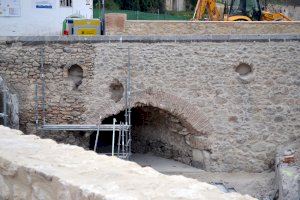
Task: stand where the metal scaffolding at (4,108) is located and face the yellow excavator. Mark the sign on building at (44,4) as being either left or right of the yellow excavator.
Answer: left

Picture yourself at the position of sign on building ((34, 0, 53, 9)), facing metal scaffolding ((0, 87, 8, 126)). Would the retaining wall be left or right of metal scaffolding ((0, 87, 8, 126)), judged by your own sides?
left

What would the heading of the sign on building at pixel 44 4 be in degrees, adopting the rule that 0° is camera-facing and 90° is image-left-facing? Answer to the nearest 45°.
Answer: approximately 0°

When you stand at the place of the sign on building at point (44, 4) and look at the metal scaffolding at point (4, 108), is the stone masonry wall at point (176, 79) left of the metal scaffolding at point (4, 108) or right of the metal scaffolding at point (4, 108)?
left

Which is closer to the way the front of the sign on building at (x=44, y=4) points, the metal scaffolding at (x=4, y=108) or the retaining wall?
the metal scaffolding

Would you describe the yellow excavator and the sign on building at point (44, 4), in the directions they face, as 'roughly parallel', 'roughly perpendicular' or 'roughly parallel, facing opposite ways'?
roughly perpendicular

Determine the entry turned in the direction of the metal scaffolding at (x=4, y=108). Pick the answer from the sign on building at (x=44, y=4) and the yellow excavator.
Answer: the sign on building

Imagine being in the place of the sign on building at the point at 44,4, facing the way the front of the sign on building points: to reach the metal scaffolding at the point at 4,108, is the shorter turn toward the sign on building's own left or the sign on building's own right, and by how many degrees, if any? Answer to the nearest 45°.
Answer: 0° — it already faces it
